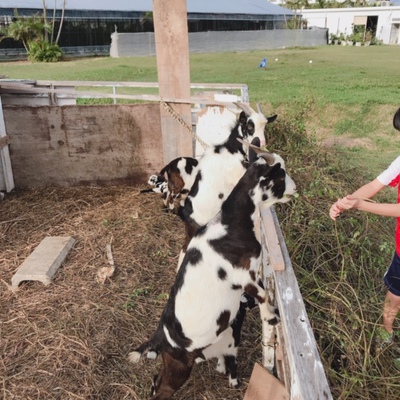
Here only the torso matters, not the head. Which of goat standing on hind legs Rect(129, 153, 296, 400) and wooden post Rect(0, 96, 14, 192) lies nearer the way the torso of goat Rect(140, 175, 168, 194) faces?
the wooden post

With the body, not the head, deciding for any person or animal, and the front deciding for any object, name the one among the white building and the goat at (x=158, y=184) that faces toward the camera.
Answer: the white building

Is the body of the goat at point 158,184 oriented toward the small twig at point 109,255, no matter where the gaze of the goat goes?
no

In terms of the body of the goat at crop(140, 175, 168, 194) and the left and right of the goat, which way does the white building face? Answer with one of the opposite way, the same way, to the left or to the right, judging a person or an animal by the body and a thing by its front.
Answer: to the left

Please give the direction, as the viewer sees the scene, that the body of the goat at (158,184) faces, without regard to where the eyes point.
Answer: to the viewer's left

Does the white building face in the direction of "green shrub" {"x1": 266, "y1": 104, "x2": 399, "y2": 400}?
yes

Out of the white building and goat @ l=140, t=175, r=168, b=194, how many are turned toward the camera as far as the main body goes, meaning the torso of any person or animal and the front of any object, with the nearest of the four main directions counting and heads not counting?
1

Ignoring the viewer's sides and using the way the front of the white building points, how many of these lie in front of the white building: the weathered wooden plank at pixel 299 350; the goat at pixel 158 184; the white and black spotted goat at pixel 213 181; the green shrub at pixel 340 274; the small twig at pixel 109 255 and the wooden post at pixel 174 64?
6

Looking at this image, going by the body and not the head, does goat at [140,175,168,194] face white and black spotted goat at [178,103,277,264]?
no

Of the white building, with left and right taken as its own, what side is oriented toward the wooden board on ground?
front

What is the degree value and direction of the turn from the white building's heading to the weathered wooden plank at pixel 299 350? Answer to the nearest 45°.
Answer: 0° — it already faces it

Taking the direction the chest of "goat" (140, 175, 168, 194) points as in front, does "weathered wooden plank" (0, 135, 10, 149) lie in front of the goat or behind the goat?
in front

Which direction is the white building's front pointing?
toward the camera
